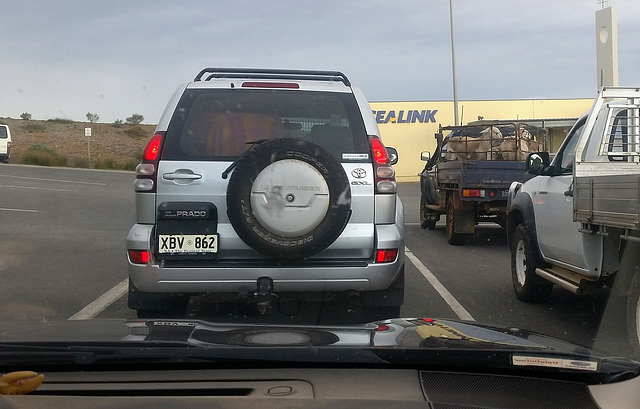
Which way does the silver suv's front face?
away from the camera

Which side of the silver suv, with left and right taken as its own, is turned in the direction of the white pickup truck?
right

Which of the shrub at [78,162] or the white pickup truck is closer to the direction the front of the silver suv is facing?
the shrub

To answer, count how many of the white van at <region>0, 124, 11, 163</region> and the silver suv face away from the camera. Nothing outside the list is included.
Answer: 2

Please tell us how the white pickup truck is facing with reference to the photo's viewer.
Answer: facing away from the viewer and to the left of the viewer
